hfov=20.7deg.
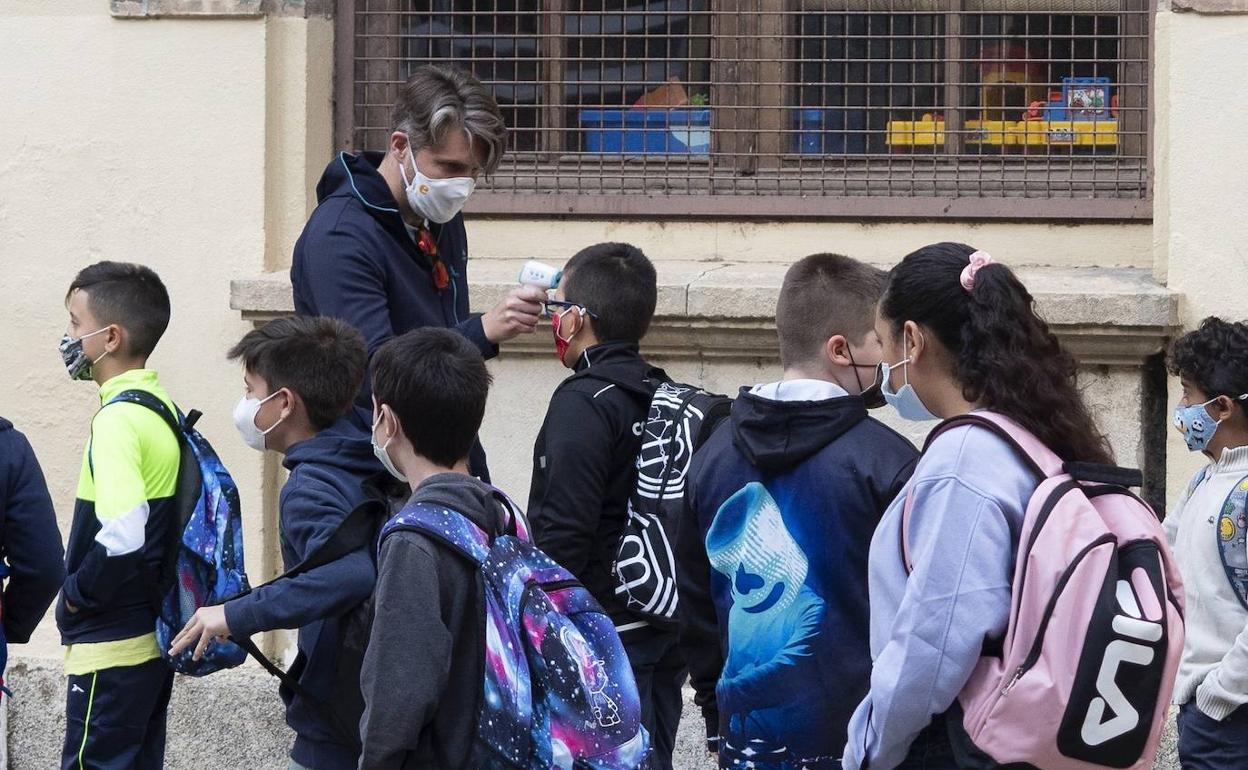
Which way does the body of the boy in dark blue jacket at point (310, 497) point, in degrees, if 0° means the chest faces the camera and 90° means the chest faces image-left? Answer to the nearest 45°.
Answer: approximately 90°

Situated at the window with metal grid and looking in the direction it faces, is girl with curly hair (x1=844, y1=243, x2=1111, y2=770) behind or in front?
in front

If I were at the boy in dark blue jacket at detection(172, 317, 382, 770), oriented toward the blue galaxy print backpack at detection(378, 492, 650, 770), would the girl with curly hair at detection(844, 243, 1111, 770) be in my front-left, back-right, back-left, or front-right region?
front-left

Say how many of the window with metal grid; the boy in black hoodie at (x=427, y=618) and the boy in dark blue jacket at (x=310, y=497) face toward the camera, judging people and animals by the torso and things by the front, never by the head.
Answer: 1

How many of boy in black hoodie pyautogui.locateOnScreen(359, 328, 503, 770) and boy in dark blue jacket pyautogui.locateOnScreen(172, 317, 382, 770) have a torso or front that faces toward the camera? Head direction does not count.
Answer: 0

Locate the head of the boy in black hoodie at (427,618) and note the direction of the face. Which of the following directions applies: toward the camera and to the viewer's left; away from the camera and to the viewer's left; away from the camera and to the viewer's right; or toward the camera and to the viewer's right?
away from the camera and to the viewer's left

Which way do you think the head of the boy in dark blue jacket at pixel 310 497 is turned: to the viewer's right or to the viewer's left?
to the viewer's left

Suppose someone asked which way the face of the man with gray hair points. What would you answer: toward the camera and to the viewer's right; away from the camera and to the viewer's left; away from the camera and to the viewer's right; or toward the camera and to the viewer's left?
toward the camera and to the viewer's right

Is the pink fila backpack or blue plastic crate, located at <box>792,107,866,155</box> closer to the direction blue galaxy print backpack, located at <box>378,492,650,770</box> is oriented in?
the pink fila backpack

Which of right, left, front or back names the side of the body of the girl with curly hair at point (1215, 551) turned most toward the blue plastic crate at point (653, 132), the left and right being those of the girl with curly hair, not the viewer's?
right

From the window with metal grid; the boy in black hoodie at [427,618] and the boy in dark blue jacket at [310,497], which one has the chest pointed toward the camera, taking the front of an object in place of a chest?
the window with metal grid

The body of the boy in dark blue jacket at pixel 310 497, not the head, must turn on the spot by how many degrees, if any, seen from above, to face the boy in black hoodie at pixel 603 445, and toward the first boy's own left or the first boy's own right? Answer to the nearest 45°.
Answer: approximately 135° to the first boy's own right

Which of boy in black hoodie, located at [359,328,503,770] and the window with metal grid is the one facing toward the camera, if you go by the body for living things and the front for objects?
the window with metal grid

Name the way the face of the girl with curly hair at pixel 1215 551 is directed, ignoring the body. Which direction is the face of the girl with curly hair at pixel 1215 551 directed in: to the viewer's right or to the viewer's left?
to the viewer's left

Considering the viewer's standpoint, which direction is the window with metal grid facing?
facing the viewer
